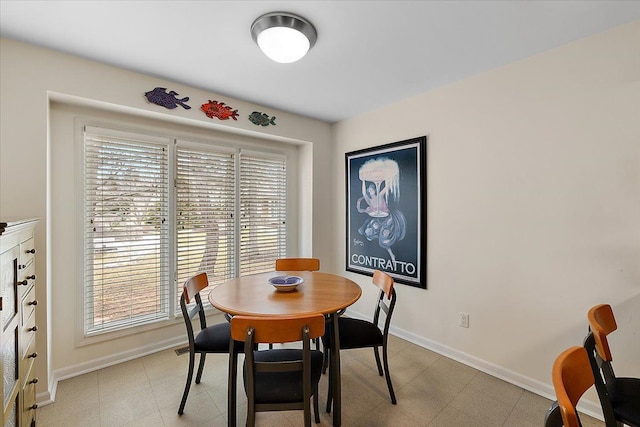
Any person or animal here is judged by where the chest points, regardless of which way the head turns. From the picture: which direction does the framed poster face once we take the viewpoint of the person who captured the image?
facing the viewer and to the left of the viewer

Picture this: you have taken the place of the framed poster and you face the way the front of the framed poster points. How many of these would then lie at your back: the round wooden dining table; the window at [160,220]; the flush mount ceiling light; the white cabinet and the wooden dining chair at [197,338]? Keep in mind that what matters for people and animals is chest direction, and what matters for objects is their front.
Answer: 0

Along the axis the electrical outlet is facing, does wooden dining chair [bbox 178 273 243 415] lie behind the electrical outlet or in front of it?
in front

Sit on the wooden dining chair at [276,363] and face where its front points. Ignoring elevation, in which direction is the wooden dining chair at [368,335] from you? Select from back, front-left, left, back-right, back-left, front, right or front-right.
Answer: front-right

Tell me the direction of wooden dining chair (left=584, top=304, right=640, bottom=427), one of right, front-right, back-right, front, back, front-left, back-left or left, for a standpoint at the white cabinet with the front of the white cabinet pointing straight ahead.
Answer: front-right

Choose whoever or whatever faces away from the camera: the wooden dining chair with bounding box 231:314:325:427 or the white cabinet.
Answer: the wooden dining chair

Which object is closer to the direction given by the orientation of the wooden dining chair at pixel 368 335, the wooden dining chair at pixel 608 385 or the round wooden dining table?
the round wooden dining table

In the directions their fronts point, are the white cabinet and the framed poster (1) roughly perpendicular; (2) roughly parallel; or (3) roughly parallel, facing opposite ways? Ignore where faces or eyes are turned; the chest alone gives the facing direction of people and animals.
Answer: roughly parallel, facing opposite ways

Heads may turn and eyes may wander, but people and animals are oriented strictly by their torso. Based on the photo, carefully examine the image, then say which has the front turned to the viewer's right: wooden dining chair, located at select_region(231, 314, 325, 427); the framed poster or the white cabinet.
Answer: the white cabinet

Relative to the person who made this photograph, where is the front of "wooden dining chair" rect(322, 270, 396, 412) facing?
facing to the left of the viewer

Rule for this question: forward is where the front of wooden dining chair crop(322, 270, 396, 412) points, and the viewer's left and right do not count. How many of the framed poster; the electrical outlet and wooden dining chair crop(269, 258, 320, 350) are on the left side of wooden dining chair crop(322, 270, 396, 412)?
0

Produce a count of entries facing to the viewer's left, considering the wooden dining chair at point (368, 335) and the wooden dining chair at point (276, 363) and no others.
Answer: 1

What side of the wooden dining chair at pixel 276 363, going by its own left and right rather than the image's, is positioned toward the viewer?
back

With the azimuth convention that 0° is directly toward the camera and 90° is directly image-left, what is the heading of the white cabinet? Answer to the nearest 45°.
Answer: approximately 270°
